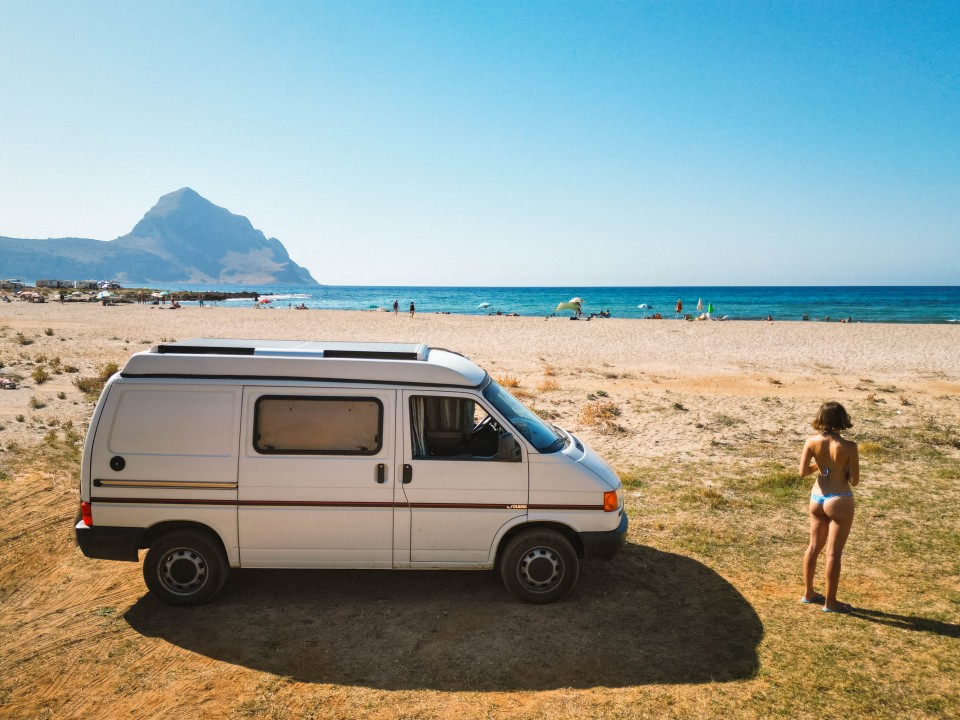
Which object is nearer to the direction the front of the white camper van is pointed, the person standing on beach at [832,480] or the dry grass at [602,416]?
the person standing on beach

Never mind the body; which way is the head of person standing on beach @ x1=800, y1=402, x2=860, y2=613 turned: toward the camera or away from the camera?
away from the camera

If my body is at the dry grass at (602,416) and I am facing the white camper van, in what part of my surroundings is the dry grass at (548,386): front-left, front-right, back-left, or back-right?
back-right

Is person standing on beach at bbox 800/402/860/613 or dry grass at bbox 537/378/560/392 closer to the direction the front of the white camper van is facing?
the person standing on beach

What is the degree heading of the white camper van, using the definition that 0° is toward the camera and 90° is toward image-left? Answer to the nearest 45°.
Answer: approximately 270°
